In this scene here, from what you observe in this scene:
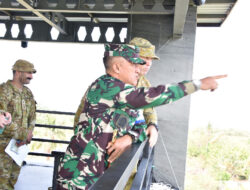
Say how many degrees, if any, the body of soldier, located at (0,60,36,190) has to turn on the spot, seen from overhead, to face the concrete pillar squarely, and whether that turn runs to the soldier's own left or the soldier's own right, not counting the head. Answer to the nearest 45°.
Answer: approximately 45° to the soldier's own left

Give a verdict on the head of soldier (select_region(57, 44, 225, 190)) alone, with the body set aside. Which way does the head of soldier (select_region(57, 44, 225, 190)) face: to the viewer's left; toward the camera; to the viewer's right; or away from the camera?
to the viewer's right

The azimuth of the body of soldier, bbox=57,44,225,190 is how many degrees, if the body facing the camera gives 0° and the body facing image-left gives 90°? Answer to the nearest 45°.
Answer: approximately 270°

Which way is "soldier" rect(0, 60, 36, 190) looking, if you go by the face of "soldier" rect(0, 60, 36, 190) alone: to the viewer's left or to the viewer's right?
to the viewer's right

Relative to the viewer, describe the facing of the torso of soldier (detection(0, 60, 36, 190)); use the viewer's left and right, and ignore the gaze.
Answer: facing the viewer and to the right of the viewer

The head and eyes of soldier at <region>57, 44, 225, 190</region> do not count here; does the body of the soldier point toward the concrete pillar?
no
